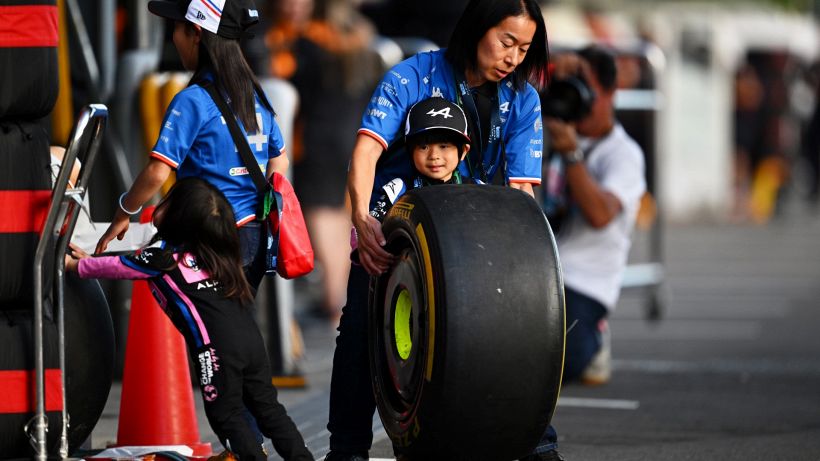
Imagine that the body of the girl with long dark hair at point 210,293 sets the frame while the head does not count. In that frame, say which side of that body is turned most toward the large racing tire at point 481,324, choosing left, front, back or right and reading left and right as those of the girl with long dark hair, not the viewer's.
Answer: back

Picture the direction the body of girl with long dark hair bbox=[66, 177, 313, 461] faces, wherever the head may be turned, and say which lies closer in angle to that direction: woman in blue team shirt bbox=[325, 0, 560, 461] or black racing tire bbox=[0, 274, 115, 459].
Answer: the black racing tire

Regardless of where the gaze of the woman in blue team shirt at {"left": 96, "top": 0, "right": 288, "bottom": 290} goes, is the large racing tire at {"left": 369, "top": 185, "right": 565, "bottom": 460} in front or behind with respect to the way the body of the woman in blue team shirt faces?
behind

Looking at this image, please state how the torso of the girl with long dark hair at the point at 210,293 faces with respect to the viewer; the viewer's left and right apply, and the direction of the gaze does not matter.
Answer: facing away from the viewer and to the left of the viewer

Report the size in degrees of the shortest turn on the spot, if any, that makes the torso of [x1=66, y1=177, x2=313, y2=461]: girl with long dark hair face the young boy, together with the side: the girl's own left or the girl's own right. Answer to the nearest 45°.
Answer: approximately 135° to the girl's own right

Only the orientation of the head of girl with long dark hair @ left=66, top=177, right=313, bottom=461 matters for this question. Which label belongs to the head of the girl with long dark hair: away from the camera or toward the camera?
away from the camera

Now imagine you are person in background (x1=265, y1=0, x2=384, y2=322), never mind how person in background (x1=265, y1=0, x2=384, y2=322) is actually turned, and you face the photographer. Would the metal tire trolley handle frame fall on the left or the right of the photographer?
right

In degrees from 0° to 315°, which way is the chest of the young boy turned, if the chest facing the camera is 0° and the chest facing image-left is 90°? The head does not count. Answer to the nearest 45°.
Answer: approximately 0°

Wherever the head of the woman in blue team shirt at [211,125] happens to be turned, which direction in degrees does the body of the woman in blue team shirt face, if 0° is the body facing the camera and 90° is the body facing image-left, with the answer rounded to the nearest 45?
approximately 135°

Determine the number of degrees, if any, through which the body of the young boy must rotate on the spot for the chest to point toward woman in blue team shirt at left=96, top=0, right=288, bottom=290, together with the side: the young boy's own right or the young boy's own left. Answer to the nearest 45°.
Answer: approximately 90° to the young boy's own right

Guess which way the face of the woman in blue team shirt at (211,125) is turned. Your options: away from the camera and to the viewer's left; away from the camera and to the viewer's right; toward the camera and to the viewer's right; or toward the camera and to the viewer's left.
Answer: away from the camera and to the viewer's left
